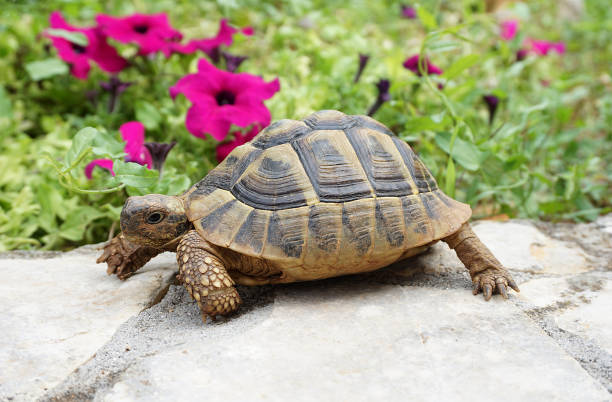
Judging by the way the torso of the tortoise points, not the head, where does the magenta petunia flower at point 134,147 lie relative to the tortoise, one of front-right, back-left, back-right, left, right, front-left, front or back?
front-right

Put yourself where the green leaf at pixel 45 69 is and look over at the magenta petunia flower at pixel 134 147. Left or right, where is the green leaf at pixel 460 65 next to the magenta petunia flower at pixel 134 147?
left

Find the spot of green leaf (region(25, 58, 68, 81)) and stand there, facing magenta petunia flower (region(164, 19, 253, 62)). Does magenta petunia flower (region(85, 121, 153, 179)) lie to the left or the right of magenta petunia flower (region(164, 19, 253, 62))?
right

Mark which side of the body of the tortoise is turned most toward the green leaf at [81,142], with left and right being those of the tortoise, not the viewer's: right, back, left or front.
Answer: front

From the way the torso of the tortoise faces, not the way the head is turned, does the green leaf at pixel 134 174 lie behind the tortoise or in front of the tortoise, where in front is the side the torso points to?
in front

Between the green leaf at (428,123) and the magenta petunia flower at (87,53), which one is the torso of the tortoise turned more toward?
the magenta petunia flower

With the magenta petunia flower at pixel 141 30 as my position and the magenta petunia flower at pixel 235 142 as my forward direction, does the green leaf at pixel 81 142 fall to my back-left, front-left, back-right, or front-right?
front-right

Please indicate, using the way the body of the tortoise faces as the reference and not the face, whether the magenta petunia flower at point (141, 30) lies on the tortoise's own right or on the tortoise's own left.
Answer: on the tortoise's own right

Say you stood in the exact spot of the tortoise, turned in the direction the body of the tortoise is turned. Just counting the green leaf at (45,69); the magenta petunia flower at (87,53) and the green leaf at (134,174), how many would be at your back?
0

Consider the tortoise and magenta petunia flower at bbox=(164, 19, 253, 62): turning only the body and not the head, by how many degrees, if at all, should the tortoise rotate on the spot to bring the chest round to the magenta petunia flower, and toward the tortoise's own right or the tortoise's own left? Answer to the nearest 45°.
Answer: approximately 90° to the tortoise's own right

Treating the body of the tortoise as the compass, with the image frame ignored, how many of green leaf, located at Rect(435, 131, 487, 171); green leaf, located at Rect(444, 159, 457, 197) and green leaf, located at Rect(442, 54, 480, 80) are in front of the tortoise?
0

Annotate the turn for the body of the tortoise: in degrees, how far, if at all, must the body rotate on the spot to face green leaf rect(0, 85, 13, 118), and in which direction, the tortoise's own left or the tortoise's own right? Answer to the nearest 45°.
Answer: approximately 45° to the tortoise's own right

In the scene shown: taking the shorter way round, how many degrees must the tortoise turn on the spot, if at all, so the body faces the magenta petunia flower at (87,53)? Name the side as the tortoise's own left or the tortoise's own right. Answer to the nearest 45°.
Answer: approximately 45° to the tortoise's own right

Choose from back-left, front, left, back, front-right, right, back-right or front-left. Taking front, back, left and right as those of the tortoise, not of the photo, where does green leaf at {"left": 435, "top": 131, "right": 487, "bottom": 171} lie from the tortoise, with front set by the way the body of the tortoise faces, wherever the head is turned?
back-right

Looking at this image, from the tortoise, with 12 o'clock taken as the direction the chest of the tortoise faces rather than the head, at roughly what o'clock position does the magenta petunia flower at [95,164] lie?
The magenta petunia flower is roughly at 1 o'clock from the tortoise.

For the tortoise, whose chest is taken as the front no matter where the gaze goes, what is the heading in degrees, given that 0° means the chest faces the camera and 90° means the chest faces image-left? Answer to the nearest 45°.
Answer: approximately 90°
